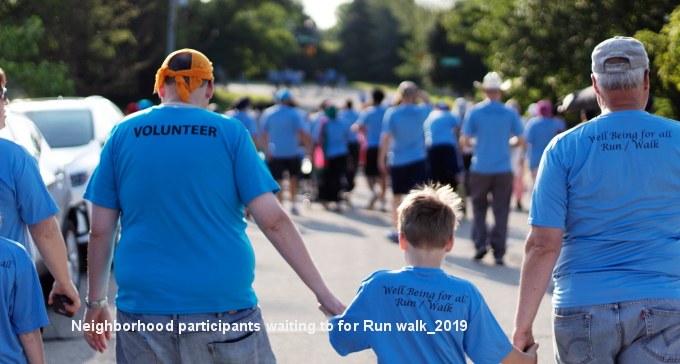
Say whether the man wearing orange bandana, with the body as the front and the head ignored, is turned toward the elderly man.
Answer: no

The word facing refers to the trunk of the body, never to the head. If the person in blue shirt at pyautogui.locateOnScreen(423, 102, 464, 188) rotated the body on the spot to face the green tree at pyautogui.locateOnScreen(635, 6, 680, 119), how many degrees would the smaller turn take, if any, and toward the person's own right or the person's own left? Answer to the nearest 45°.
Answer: approximately 90° to the person's own right

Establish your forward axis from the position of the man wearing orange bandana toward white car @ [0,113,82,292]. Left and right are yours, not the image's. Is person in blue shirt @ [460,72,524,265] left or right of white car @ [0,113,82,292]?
right

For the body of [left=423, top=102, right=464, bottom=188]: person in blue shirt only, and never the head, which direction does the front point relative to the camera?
away from the camera

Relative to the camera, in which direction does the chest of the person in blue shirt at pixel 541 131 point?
away from the camera

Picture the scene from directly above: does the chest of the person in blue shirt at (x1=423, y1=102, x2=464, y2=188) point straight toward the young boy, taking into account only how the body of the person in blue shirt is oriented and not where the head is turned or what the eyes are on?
no

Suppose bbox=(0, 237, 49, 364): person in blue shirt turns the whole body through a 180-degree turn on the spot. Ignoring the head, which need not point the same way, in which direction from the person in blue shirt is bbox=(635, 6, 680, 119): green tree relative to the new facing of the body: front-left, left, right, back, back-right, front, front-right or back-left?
back-left

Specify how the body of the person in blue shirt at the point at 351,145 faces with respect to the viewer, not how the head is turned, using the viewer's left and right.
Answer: facing away from the viewer

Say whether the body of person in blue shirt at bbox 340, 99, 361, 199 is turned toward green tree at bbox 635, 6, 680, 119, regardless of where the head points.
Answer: no

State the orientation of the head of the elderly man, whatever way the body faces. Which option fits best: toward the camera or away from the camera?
away from the camera

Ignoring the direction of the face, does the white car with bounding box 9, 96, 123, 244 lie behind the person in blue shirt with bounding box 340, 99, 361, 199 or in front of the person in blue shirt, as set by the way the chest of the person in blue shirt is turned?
behind

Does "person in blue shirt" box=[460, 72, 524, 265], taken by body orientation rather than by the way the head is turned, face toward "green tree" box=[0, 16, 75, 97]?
no

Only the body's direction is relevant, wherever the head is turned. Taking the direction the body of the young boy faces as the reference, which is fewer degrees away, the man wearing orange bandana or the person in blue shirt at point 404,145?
the person in blue shirt

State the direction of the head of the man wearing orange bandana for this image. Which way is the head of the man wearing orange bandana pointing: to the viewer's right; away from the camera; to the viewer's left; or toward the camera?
away from the camera

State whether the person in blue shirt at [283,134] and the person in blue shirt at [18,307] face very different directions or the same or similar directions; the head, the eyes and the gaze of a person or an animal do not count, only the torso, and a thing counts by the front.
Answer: same or similar directions

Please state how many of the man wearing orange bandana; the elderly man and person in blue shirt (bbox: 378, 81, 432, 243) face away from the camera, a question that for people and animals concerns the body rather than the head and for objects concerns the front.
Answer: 3

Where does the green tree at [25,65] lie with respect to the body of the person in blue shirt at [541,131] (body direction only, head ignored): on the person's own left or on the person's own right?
on the person's own left

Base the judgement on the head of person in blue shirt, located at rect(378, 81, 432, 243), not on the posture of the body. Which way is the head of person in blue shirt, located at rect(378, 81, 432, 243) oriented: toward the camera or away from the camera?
away from the camera

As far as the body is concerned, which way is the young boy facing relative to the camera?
away from the camera

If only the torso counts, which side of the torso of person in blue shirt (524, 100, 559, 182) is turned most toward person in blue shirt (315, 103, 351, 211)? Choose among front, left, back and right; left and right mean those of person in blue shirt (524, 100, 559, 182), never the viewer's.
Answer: left

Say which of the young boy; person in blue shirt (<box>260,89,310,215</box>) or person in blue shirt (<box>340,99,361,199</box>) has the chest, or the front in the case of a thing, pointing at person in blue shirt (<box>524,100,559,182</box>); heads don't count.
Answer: the young boy

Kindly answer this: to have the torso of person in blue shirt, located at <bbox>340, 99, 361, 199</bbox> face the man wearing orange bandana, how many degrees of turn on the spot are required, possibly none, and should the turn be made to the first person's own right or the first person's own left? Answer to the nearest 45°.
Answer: approximately 180°
